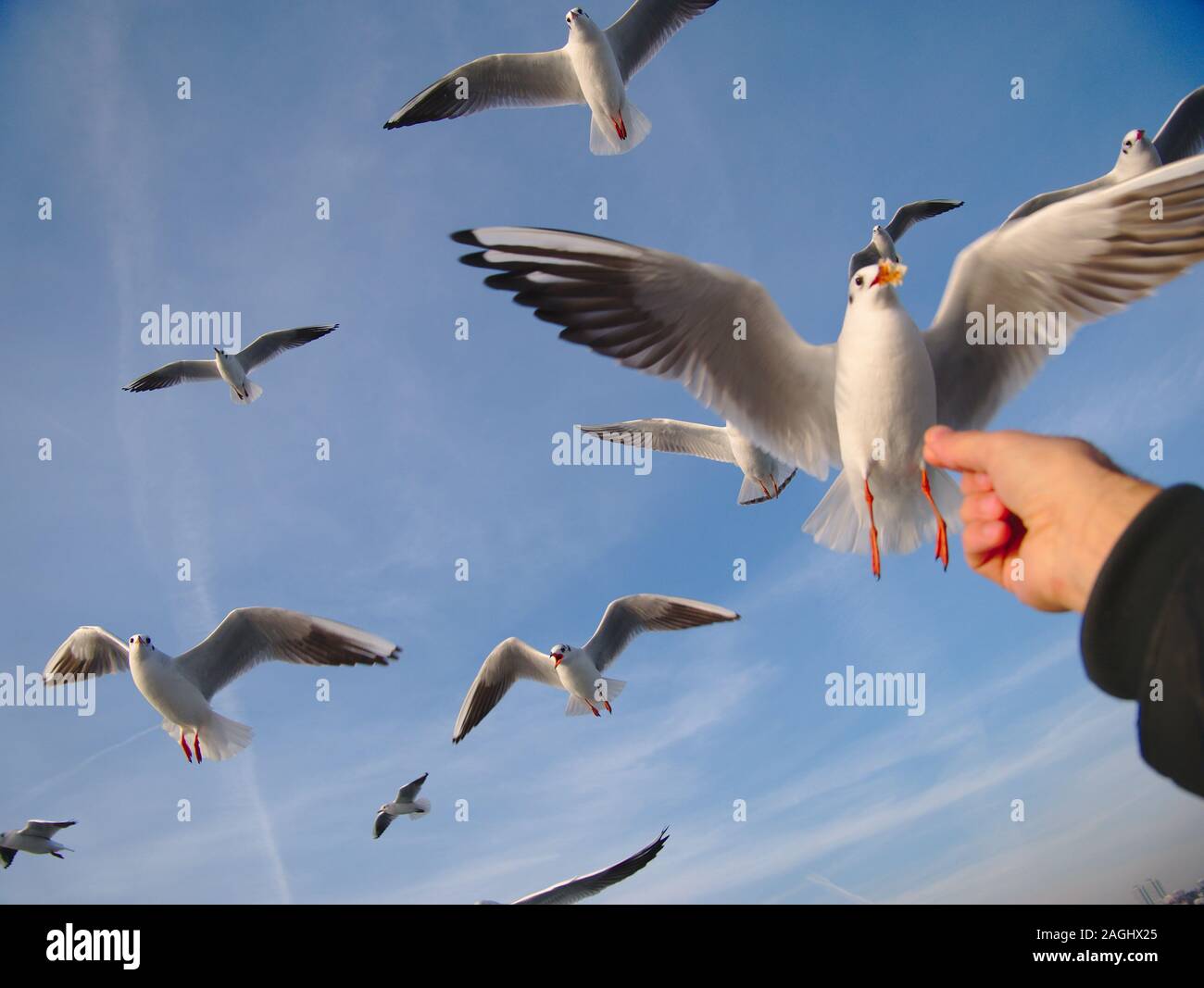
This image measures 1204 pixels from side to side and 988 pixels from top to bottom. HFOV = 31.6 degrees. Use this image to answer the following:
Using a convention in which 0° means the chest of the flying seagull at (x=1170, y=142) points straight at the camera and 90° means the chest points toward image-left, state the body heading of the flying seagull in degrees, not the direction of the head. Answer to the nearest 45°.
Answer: approximately 0°

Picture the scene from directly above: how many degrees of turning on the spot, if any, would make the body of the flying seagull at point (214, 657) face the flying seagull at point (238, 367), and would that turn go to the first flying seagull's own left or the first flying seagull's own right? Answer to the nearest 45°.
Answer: approximately 135° to the first flying seagull's own right
